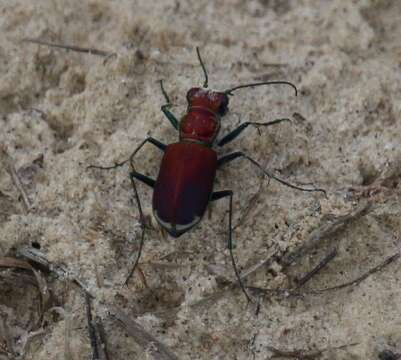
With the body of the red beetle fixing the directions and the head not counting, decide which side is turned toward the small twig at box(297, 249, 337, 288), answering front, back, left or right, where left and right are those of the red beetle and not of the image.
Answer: right

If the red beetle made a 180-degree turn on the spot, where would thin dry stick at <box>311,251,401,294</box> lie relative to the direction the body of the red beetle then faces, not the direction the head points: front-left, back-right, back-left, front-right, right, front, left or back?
left

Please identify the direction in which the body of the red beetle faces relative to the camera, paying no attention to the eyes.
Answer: away from the camera

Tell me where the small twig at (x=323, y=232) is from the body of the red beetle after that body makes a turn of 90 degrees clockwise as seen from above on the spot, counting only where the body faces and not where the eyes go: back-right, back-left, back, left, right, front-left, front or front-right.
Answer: front

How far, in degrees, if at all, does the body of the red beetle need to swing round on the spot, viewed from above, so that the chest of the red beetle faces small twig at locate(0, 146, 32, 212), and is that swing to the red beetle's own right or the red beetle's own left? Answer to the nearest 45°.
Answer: approximately 90° to the red beetle's own left
